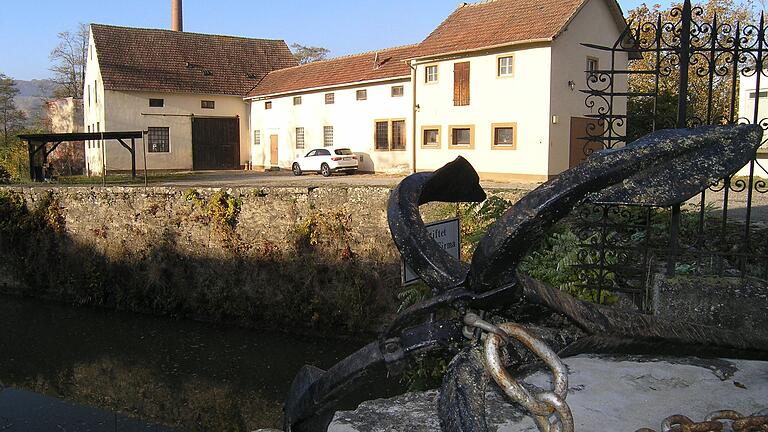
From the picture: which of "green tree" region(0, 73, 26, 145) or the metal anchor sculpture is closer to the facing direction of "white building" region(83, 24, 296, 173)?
the metal anchor sculpture

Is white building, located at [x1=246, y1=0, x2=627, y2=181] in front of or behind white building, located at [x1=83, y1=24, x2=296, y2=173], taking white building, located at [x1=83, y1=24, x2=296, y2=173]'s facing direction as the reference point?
in front

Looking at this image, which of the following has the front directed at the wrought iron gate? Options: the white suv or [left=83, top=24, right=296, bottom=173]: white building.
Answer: the white building

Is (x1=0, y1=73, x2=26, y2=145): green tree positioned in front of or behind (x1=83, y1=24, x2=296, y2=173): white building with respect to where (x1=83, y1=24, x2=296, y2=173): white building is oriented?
behind

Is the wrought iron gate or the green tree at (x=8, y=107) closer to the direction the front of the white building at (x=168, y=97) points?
the wrought iron gate

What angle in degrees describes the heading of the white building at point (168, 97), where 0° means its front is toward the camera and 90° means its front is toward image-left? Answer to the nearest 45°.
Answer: approximately 0°

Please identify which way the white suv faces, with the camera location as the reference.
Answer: facing away from the viewer and to the left of the viewer

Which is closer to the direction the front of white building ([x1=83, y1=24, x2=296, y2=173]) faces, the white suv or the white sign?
the white sign

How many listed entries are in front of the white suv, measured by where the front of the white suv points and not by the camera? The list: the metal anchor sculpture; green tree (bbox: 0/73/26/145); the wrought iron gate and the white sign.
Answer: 1

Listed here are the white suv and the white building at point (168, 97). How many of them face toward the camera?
1

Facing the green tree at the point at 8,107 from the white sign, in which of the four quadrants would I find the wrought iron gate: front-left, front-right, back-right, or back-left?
back-right

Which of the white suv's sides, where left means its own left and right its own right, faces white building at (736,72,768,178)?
back

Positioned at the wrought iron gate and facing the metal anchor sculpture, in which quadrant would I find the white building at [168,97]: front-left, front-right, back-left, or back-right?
back-right

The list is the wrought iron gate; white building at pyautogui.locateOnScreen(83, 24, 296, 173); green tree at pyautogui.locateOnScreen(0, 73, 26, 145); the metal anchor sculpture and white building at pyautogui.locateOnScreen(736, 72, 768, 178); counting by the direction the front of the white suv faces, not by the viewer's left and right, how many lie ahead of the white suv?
2

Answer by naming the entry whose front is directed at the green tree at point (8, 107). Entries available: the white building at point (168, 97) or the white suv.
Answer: the white suv

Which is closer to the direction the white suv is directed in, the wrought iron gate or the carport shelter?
the carport shelter

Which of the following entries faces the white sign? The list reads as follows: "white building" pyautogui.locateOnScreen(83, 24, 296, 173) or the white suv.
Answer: the white building
